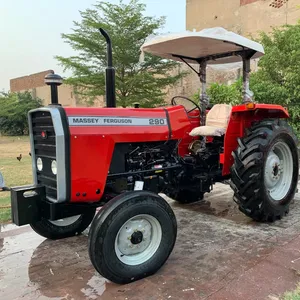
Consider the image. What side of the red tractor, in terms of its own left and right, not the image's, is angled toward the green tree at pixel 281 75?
back

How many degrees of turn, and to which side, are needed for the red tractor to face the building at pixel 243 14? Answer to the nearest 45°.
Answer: approximately 135° to its right

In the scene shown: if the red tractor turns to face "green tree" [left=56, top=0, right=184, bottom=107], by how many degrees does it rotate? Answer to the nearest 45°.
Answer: approximately 135° to its right

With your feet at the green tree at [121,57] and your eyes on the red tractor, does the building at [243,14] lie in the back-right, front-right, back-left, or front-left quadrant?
back-left

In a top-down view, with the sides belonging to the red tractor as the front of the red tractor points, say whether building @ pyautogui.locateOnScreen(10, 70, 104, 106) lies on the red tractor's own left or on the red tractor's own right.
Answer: on the red tractor's own right

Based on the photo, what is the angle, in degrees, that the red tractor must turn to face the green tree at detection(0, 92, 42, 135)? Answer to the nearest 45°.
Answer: approximately 90° to its right

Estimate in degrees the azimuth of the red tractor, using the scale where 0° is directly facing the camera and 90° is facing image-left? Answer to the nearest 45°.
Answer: approximately 45°
